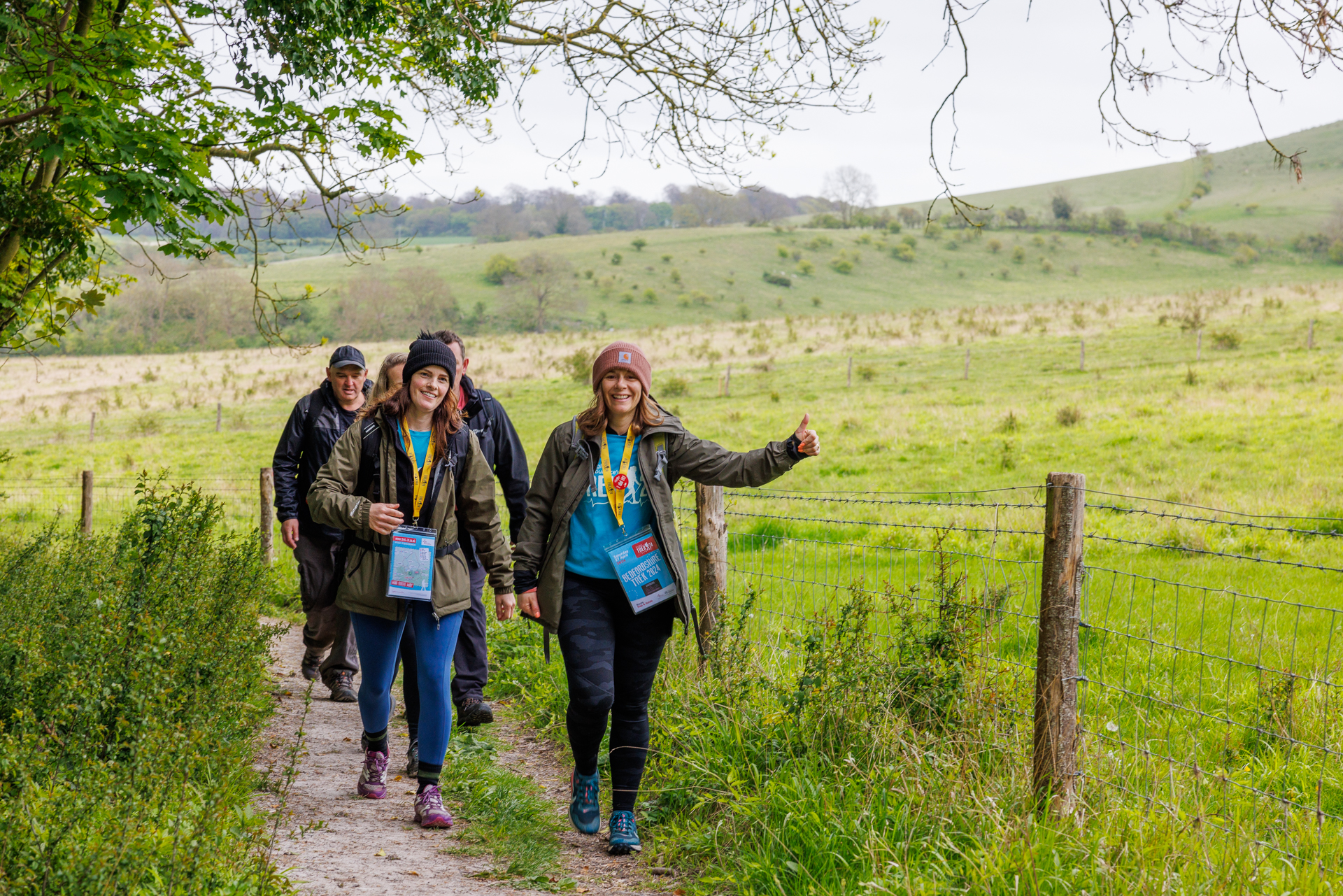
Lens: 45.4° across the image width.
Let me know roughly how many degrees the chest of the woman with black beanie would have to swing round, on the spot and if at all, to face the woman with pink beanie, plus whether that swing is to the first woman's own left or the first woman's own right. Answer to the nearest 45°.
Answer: approximately 45° to the first woman's own left

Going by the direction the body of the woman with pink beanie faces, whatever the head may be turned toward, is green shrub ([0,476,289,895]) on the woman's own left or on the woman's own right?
on the woman's own right

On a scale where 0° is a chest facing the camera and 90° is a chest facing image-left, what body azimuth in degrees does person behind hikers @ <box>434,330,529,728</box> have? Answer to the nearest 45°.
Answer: approximately 0°

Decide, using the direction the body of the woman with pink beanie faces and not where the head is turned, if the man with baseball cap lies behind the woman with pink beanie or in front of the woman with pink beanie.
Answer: behind

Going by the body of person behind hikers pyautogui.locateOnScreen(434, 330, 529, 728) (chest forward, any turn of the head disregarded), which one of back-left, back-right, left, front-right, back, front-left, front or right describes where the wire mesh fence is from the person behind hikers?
left

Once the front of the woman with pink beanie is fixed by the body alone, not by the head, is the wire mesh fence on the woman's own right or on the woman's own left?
on the woman's own left

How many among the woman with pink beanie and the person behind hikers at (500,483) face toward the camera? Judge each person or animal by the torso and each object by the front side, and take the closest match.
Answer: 2
